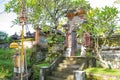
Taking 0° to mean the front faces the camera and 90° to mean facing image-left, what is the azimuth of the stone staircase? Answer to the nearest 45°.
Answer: approximately 45°
